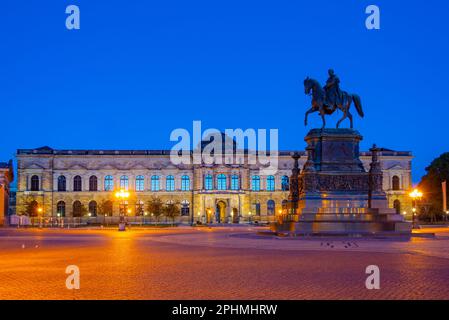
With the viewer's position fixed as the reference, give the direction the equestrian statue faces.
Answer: facing to the left of the viewer
